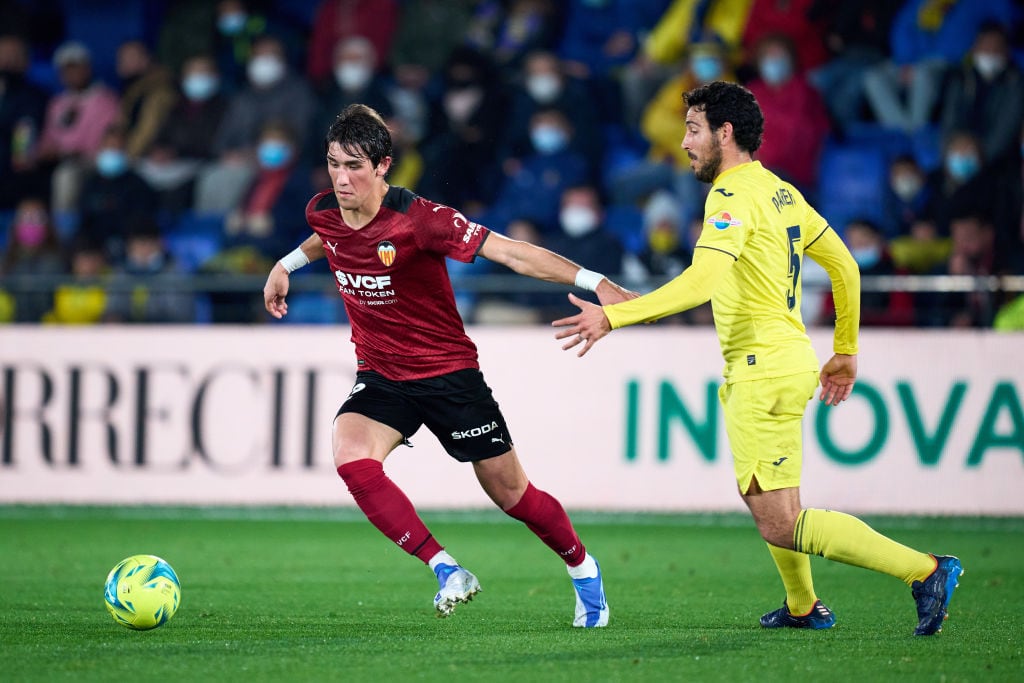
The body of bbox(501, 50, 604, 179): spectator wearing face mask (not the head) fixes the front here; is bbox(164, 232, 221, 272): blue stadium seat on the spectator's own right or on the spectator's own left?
on the spectator's own right

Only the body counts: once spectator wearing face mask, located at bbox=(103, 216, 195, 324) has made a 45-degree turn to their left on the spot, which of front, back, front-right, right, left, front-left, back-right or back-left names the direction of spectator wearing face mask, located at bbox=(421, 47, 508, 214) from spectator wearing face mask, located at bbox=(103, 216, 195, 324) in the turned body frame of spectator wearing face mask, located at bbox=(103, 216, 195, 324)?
left

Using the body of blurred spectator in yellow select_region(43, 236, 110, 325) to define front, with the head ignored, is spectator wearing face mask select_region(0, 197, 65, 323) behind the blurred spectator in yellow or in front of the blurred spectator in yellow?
behind

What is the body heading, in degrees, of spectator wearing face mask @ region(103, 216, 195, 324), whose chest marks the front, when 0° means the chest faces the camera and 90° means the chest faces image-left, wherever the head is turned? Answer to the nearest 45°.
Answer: approximately 0°

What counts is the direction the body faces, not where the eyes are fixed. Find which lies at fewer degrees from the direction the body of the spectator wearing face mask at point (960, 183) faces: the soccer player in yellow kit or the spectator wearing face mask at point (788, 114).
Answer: the soccer player in yellow kit

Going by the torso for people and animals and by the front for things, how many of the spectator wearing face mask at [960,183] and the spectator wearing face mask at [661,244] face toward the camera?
2

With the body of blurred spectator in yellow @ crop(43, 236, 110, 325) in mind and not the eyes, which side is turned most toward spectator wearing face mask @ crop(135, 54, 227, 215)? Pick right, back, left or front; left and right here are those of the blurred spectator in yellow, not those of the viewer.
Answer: back

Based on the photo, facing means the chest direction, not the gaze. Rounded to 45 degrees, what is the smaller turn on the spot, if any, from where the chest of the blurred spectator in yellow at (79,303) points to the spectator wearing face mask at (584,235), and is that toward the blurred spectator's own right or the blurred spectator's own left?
approximately 90° to the blurred spectator's own left

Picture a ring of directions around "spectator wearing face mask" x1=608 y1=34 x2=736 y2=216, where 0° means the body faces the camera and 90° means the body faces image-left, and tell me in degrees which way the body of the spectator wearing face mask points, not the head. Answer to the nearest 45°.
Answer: approximately 0°

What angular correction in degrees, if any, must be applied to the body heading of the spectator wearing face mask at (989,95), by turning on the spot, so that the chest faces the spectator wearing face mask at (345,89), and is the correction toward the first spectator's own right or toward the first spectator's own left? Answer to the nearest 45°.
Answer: approximately 90° to the first spectator's own right
